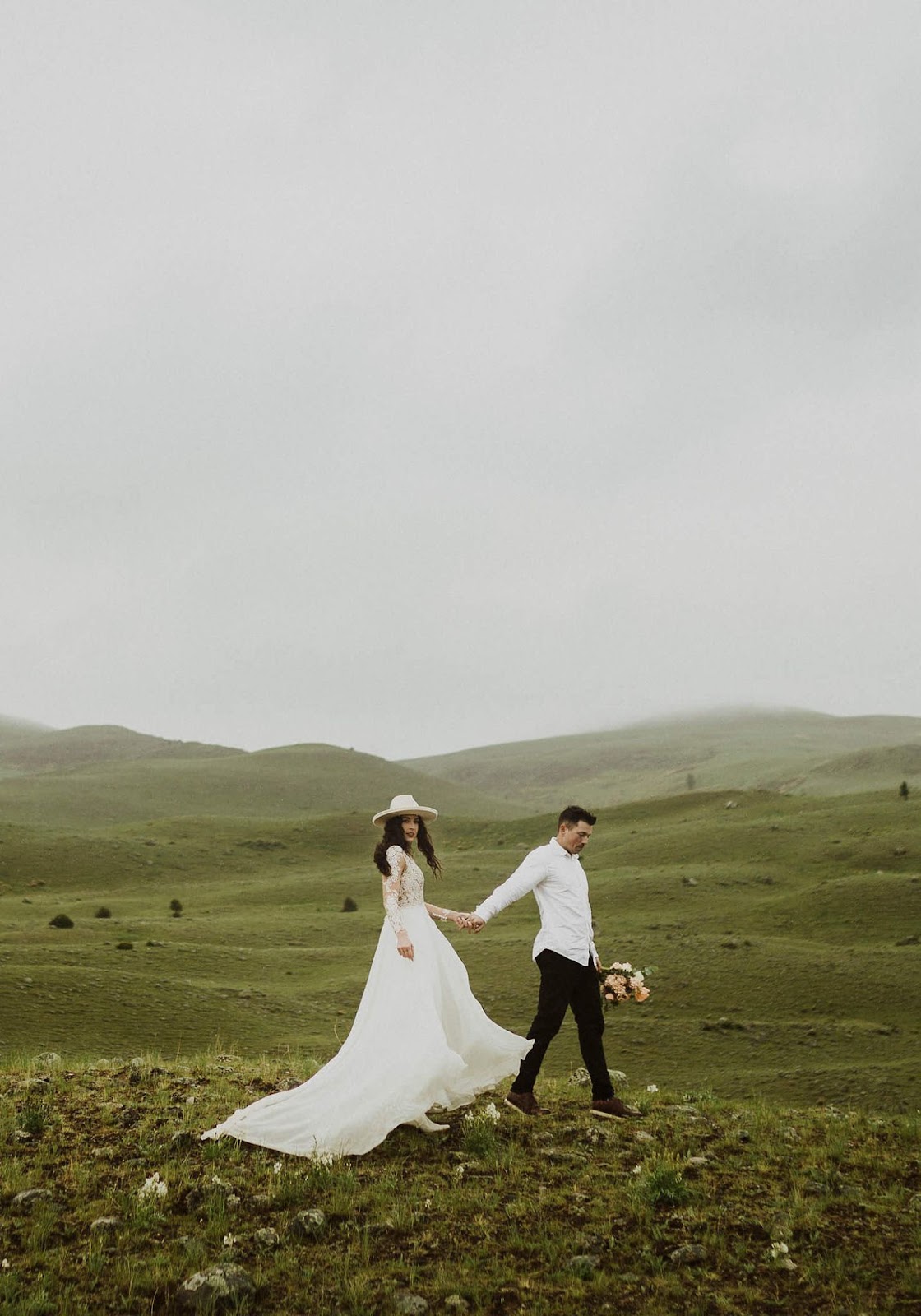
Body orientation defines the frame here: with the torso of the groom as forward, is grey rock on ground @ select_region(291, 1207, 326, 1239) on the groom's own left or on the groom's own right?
on the groom's own right

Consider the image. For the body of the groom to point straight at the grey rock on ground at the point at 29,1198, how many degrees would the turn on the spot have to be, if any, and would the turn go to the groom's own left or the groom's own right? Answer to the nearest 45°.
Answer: approximately 135° to the groom's own right

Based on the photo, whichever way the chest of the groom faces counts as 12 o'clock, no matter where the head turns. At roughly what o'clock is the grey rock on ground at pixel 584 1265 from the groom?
The grey rock on ground is roughly at 3 o'clock from the groom.

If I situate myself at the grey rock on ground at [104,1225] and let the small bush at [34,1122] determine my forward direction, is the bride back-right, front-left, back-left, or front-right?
front-right

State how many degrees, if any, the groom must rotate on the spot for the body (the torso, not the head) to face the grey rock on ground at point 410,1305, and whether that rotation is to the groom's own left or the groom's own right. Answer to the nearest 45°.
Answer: approximately 90° to the groom's own right

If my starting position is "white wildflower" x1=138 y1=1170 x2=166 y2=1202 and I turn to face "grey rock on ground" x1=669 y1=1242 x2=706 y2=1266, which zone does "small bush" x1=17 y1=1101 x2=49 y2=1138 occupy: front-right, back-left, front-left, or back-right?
back-left

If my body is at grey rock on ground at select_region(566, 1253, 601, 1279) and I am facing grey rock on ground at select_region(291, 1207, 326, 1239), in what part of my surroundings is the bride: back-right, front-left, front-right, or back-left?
front-right

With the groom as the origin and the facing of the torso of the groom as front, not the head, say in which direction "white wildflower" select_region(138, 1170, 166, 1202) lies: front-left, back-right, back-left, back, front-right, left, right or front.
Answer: back-right

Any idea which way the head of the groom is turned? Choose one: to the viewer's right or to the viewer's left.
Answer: to the viewer's right

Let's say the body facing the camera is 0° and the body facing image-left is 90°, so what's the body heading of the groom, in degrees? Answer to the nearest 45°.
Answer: approximately 270°

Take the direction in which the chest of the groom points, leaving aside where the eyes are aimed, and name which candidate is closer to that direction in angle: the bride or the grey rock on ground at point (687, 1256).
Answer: the grey rock on ground

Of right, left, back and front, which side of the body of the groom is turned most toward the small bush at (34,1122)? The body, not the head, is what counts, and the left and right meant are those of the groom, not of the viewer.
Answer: back
